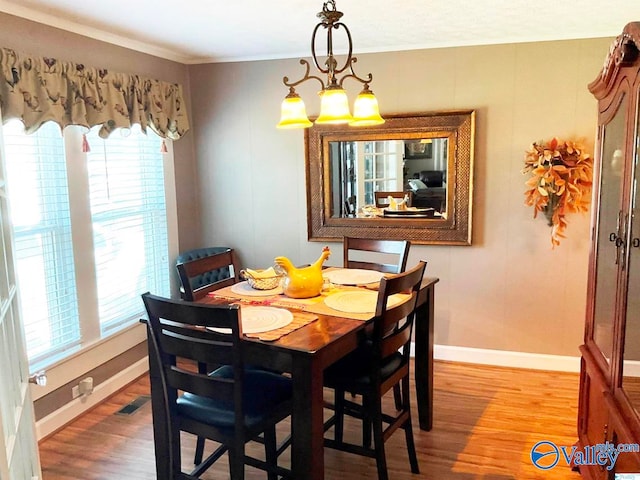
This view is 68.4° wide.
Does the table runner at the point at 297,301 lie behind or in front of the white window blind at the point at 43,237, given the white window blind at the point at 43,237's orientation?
in front

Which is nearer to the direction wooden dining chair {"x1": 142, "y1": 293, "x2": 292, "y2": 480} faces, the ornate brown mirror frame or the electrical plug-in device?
the ornate brown mirror frame

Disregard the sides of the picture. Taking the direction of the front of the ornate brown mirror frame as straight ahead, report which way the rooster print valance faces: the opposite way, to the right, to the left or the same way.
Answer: to the left

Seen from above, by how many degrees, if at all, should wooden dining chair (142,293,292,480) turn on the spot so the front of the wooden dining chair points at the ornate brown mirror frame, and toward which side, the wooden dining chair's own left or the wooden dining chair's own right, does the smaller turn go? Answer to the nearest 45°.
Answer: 0° — it already faces it

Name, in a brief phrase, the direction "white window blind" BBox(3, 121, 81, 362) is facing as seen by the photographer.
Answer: facing the viewer and to the right of the viewer

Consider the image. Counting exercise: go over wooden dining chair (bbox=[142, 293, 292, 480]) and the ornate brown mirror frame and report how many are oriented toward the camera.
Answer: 1

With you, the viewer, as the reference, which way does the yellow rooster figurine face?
facing to the right of the viewer

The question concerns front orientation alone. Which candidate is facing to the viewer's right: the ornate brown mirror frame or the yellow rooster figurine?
the yellow rooster figurine

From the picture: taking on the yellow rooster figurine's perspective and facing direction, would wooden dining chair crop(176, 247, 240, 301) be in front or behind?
behind

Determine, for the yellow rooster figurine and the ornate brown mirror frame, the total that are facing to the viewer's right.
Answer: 1

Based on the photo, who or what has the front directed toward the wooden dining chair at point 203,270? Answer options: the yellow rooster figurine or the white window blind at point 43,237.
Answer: the white window blind

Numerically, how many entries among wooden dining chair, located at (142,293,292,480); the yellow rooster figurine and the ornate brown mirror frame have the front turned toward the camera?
1
